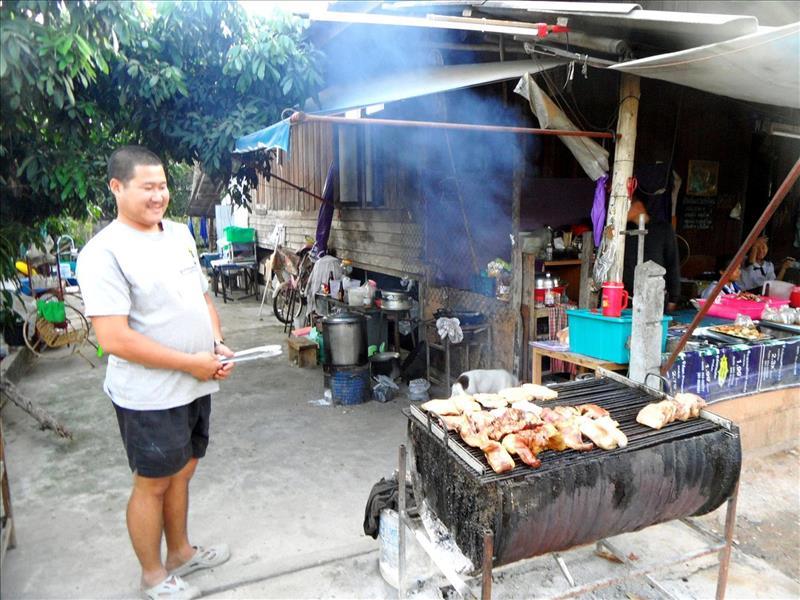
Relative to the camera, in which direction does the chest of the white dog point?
to the viewer's left

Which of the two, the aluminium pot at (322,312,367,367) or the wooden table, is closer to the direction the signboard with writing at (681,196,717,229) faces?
the wooden table

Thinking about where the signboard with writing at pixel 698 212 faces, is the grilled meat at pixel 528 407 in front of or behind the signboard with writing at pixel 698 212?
in front

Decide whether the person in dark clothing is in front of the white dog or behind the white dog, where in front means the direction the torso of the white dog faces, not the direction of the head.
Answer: behind

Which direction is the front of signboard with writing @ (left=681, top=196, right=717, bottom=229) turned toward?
toward the camera

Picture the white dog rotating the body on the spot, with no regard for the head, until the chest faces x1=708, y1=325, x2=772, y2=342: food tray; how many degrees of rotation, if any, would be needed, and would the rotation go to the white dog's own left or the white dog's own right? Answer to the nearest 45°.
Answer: approximately 180°

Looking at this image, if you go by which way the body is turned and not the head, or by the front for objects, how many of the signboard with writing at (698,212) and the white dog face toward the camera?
1

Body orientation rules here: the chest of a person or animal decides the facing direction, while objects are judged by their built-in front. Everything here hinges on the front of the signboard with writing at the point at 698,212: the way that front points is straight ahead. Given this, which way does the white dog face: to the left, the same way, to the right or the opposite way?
to the right

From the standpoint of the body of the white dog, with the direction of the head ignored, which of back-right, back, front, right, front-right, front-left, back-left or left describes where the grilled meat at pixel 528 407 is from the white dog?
left

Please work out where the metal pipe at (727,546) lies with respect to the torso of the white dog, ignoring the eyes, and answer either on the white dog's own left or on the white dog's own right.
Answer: on the white dog's own left

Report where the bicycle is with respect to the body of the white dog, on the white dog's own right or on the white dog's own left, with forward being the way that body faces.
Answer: on the white dog's own right

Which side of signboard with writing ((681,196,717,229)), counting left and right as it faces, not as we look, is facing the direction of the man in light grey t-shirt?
front

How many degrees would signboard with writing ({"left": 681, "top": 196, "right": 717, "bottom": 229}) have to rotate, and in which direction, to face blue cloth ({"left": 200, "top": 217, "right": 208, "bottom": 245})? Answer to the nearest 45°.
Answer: approximately 135° to its right

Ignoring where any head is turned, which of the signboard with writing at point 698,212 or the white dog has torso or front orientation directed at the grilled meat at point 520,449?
the signboard with writing

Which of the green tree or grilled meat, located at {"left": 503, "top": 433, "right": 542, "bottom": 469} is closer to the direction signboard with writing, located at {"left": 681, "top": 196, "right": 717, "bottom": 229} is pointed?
the grilled meat
